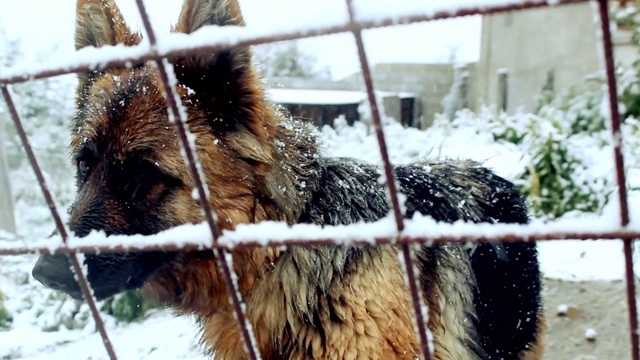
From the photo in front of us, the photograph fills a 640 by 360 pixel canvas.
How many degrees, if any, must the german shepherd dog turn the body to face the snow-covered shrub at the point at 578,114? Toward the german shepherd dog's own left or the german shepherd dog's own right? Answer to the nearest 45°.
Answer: approximately 180°

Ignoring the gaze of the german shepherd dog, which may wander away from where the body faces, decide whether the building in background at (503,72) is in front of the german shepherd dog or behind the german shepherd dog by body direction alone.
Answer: behind

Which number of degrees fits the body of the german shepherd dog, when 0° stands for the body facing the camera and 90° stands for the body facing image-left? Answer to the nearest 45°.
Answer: approximately 45°

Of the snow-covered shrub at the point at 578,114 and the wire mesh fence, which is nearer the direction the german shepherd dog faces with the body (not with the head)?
the wire mesh fence

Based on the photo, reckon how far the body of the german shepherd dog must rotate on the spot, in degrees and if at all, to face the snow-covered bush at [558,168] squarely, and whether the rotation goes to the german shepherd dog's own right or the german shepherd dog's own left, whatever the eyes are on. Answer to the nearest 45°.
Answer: approximately 180°

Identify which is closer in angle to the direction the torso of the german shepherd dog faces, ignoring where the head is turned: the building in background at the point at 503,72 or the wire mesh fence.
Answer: the wire mesh fence

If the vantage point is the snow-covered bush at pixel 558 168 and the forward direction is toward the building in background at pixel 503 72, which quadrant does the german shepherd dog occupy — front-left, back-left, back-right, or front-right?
back-left

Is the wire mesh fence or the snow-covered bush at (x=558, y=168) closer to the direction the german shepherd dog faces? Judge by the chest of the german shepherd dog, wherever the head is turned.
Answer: the wire mesh fence
